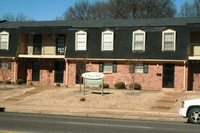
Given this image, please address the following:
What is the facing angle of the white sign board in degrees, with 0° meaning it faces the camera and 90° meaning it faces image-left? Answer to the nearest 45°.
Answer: approximately 0°

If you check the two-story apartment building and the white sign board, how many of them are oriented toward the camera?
2

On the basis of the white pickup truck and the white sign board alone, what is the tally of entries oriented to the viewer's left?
1

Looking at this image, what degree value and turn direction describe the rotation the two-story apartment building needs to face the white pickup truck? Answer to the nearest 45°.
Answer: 0° — it already faces it

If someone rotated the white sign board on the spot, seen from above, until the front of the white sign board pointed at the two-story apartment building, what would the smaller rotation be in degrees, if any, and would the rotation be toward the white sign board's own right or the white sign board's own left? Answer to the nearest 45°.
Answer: approximately 180°

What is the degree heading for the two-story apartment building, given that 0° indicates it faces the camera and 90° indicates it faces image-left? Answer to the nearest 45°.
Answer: approximately 0°

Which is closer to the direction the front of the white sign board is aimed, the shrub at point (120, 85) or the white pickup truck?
the white pickup truck

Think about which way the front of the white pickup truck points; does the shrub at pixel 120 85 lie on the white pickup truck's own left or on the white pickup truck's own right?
on the white pickup truck's own right

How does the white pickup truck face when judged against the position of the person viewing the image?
facing to the left of the viewer
